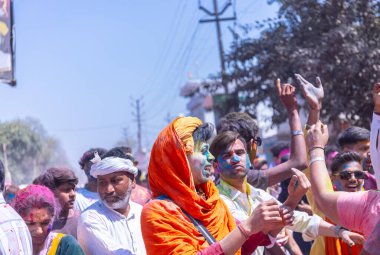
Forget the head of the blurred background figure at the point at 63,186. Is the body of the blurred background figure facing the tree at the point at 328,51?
no

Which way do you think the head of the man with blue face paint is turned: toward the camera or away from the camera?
toward the camera

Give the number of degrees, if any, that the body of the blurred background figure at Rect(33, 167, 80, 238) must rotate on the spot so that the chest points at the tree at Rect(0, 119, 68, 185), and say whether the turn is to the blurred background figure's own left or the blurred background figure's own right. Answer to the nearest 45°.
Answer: approximately 135° to the blurred background figure's own left

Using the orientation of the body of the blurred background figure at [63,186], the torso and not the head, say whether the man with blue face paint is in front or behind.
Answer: in front

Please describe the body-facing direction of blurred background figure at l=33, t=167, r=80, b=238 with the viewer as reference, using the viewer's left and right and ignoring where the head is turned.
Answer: facing the viewer and to the right of the viewer

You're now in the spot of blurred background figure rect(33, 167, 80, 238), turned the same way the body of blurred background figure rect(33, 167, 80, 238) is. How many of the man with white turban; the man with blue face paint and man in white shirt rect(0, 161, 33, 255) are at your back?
0
